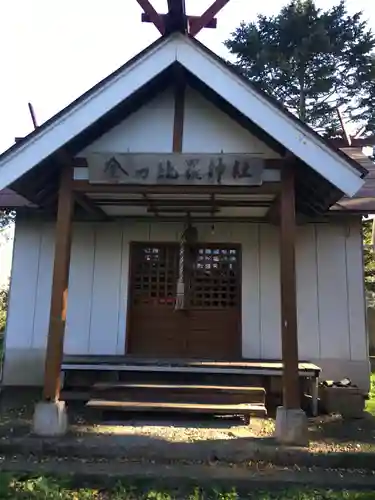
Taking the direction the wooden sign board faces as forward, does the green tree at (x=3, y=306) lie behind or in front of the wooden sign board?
behind

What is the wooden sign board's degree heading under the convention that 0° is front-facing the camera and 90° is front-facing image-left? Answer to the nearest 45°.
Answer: approximately 0°

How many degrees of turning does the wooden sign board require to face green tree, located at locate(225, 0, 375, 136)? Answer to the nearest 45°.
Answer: approximately 135° to its left

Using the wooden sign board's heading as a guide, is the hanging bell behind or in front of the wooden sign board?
behind
